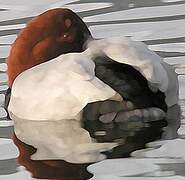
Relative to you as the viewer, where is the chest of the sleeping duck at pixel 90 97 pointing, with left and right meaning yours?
facing the viewer and to the left of the viewer
